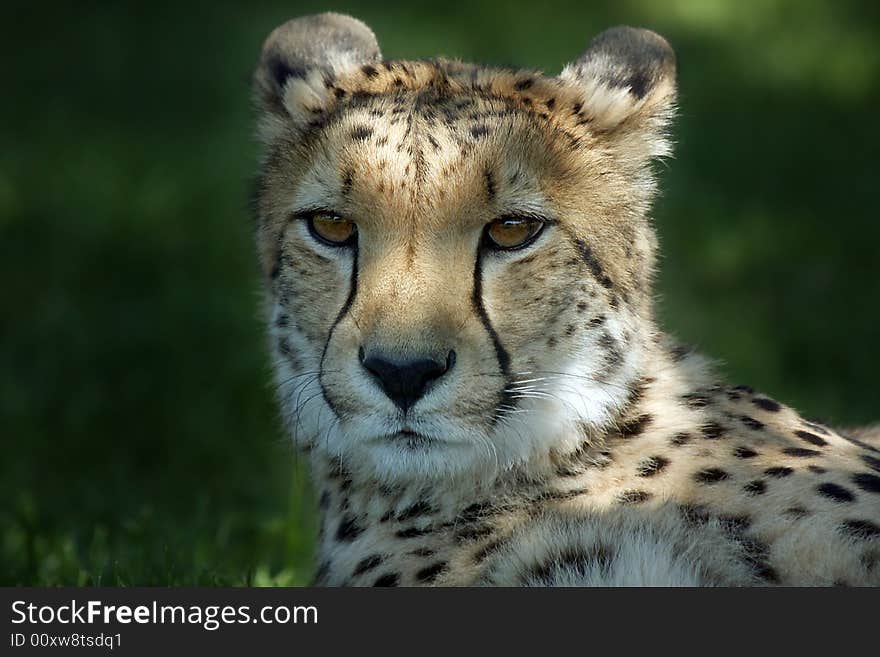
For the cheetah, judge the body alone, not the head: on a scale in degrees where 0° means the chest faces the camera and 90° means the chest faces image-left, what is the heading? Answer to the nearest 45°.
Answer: approximately 45°
